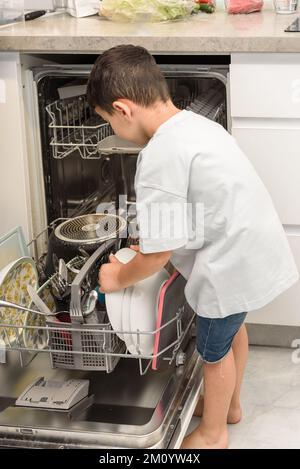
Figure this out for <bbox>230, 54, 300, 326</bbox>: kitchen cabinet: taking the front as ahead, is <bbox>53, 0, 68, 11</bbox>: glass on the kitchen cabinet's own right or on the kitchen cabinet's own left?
on the kitchen cabinet's own right

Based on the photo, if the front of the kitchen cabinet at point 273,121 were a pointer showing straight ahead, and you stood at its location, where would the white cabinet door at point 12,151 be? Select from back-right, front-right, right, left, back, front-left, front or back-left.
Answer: right

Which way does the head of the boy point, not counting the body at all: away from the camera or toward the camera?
away from the camera

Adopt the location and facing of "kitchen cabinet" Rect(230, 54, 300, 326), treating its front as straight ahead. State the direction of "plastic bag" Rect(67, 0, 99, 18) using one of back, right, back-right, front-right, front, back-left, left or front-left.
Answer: back-right

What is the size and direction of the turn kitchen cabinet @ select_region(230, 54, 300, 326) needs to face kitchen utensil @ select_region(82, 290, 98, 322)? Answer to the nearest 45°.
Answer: approximately 45° to its right

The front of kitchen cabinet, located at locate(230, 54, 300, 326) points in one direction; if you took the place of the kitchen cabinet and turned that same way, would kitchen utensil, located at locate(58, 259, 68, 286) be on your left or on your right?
on your right

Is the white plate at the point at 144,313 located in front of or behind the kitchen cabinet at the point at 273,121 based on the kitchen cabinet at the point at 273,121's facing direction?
in front

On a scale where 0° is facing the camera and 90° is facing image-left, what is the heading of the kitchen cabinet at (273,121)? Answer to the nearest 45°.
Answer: approximately 0°

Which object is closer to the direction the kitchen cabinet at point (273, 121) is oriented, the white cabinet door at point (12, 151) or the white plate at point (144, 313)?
the white plate

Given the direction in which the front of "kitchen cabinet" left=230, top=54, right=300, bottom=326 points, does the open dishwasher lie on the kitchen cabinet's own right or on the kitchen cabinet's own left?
on the kitchen cabinet's own right

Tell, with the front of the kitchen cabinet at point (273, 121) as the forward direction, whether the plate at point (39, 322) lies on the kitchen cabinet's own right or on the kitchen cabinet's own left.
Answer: on the kitchen cabinet's own right

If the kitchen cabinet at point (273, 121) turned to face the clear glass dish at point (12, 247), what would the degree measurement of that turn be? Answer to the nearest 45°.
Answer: approximately 90° to its right
